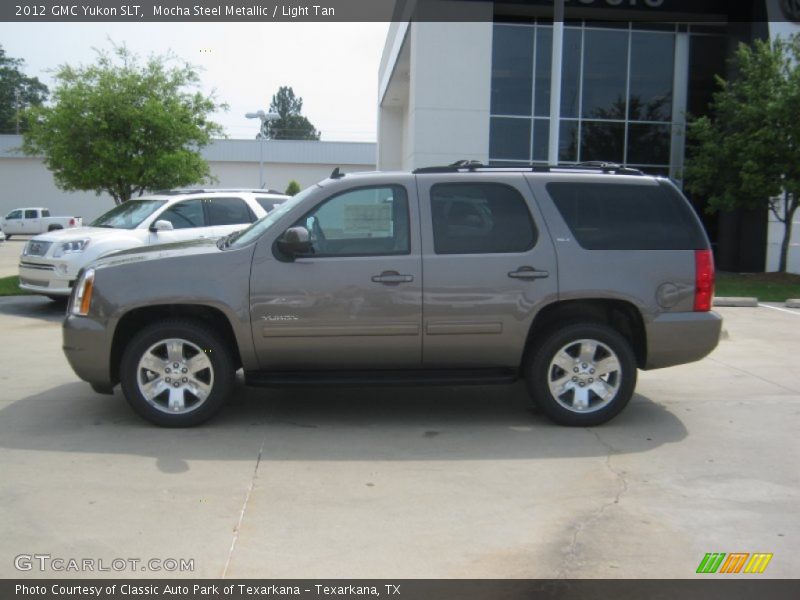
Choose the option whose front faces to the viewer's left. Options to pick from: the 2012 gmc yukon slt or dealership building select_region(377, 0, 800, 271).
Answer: the 2012 gmc yukon slt

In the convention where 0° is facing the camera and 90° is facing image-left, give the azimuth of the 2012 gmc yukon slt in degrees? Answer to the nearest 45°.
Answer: approximately 90°

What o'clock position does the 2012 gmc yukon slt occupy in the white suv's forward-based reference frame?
The 2012 gmc yukon slt is roughly at 10 o'clock from the white suv.

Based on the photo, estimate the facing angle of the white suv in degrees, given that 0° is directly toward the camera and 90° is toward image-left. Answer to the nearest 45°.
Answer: approximately 45°

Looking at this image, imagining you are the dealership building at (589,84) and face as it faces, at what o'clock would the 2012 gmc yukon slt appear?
The 2012 gmc yukon slt is roughly at 12 o'clock from the dealership building.

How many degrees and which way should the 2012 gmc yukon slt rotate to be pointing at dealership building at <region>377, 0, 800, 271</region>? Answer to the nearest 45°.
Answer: approximately 90° to its right

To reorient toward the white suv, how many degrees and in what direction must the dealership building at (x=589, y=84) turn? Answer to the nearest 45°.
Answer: approximately 45° to its right

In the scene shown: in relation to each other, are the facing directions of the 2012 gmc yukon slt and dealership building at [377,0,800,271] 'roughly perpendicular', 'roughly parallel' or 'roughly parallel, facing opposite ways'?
roughly perpendicular

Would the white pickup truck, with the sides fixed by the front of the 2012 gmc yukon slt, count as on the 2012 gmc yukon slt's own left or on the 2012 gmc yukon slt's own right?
on the 2012 gmc yukon slt's own right

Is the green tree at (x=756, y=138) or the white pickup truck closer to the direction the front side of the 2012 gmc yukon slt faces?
the white pickup truck

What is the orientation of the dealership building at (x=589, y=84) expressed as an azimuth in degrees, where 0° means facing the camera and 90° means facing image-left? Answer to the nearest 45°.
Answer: approximately 0°
